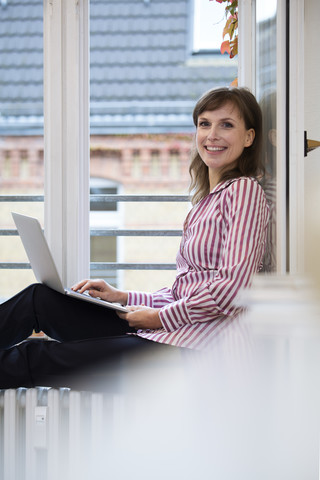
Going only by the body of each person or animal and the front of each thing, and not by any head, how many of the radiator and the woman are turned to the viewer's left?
1

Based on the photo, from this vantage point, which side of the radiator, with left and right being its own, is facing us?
front

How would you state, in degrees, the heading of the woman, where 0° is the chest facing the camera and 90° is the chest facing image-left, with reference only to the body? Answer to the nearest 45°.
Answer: approximately 90°

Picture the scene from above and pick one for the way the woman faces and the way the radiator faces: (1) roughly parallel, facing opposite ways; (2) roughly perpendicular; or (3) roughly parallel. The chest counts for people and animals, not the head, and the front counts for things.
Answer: roughly perpendicular
